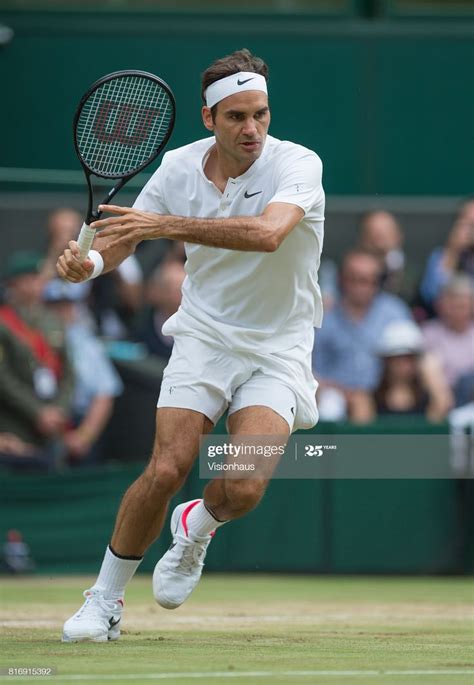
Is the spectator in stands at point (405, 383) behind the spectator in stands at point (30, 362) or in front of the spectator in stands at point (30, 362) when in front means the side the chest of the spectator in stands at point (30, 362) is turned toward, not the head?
in front

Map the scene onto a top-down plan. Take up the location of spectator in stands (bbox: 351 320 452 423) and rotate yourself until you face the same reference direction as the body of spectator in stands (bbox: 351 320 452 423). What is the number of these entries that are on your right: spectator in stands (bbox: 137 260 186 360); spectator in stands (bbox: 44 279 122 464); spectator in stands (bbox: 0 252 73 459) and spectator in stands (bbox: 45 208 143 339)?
4

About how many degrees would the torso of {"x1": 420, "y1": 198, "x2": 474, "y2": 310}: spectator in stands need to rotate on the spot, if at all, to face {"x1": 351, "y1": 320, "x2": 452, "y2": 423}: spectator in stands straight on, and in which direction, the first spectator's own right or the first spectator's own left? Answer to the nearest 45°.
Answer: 0° — they already face them

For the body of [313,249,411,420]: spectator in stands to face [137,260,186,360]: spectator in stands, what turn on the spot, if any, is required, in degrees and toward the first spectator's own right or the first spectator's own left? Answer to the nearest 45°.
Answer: approximately 90° to the first spectator's own right

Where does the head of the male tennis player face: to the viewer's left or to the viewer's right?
to the viewer's right

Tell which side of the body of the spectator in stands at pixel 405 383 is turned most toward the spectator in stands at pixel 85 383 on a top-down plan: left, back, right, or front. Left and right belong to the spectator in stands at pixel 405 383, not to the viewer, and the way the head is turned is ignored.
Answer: right

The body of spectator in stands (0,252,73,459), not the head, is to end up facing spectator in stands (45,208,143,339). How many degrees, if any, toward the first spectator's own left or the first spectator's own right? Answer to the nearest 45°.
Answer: approximately 90° to the first spectator's own left

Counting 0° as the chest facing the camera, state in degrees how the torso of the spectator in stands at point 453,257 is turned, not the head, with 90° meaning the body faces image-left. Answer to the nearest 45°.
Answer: approximately 0°

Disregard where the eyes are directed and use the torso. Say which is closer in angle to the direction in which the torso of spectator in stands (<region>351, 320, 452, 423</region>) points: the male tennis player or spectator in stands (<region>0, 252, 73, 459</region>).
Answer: the male tennis player
